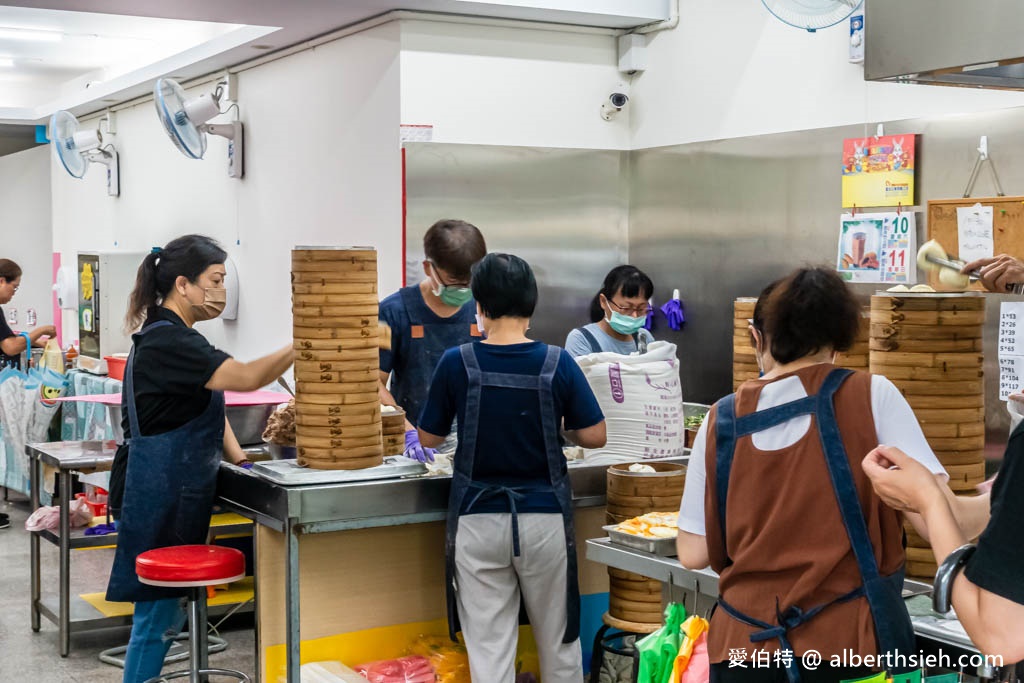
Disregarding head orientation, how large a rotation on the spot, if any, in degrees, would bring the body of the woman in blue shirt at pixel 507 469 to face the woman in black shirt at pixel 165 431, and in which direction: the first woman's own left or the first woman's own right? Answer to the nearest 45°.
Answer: approximately 90° to the first woman's own left

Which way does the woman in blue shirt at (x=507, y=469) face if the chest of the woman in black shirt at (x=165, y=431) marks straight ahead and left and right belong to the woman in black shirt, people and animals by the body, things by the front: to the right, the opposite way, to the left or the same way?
to the left

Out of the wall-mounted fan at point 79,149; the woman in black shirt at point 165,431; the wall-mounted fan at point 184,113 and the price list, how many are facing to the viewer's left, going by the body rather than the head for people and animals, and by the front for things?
2

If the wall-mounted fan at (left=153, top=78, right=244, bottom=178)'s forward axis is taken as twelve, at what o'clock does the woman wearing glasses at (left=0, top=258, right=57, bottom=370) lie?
The woman wearing glasses is roughly at 2 o'clock from the wall-mounted fan.

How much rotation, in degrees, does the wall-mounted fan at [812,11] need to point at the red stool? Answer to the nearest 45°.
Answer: approximately 45° to its right

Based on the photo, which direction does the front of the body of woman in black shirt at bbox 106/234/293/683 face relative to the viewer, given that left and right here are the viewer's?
facing to the right of the viewer

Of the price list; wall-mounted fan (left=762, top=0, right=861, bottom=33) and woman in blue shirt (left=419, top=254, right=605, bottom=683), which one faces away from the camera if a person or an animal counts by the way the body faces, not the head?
the woman in blue shirt

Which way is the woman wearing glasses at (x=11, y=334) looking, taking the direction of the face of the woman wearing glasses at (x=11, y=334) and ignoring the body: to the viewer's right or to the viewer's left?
to the viewer's right

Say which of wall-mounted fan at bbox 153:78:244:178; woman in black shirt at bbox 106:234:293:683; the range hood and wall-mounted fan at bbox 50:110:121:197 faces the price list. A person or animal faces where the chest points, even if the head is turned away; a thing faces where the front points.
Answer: the woman in black shirt

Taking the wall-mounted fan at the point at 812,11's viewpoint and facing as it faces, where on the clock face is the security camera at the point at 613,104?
The security camera is roughly at 3 o'clock from the wall-mounted fan.

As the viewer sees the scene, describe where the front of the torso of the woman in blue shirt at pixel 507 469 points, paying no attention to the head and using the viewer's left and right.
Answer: facing away from the viewer

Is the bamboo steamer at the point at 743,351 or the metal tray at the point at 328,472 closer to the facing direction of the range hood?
the metal tray
